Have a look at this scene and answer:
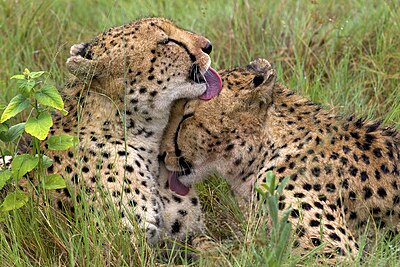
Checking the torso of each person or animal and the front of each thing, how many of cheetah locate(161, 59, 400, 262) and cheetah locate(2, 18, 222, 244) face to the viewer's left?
1

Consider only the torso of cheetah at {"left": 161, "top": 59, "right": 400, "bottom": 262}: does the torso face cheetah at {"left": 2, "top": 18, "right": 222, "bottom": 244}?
yes

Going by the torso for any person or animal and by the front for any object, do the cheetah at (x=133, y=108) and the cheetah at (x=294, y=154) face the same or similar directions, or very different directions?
very different directions

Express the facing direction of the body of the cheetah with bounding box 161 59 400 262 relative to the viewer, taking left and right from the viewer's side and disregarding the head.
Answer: facing to the left of the viewer

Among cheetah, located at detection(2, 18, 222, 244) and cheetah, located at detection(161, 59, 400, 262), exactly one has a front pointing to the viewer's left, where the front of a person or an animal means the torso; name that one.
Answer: cheetah, located at detection(161, 59, 400, 262)

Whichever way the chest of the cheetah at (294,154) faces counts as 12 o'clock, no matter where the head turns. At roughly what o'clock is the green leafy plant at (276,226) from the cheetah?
The green leafy plant is roughly at 9 o'clock from the cheetah.
